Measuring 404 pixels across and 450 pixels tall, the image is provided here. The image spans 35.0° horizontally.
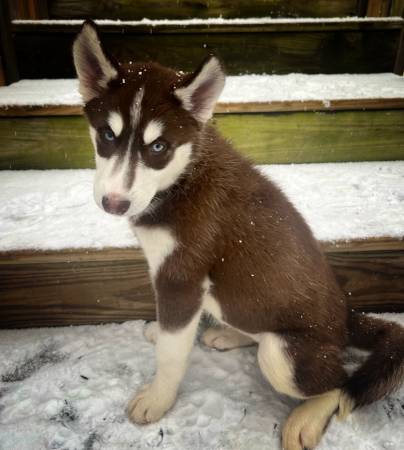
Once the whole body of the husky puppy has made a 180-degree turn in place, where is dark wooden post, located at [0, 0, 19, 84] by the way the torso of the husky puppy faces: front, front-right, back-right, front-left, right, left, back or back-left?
back-left

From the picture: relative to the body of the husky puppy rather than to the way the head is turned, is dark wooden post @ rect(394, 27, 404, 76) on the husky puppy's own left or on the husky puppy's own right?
on the husky puppy's own right

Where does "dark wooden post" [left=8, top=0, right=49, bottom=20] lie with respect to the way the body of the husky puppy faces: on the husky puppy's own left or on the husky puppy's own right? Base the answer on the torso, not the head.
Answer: on the husky puppy's own right

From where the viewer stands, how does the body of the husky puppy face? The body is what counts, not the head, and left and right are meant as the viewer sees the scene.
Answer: facing to the left of the viewer
